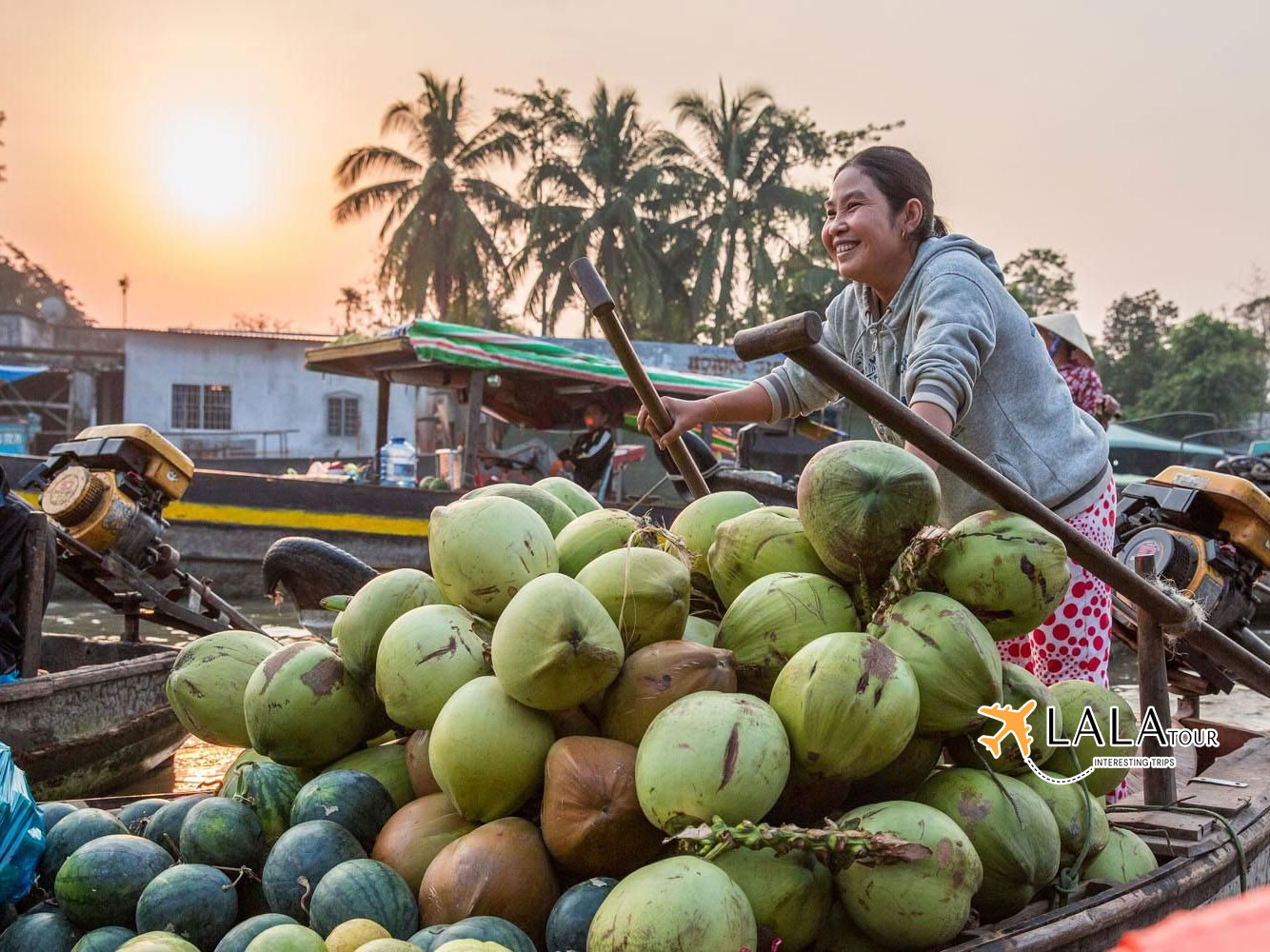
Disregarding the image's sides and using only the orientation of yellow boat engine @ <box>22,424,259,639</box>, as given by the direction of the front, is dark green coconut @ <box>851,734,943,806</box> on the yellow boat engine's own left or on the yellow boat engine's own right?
on the yellow boat engine's own left

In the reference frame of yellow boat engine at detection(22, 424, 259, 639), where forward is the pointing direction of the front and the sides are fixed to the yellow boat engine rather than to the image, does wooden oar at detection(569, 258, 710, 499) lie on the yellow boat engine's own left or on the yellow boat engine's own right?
on the yellow boat engine's own left

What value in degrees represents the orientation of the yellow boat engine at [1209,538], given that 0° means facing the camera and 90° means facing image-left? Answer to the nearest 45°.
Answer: approximately 45°
